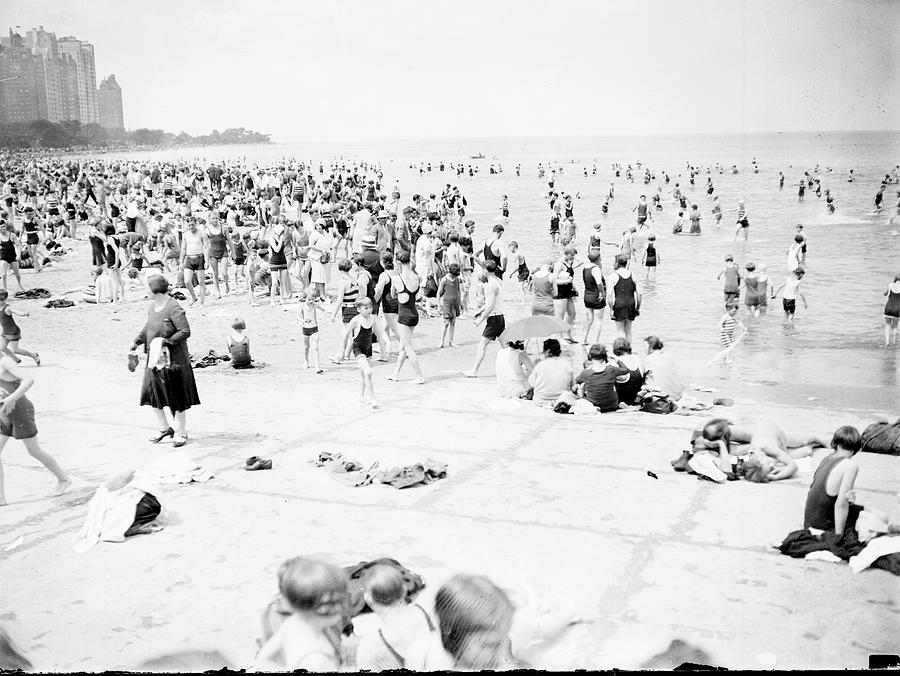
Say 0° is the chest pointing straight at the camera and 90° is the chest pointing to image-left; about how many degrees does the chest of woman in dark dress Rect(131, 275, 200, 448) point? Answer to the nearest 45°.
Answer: approximately 45°

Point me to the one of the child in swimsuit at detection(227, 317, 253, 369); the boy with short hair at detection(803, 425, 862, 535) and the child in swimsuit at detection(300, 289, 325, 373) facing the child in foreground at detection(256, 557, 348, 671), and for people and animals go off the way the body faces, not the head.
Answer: the child in swimsuit at detection(300, 289, 325, 373)

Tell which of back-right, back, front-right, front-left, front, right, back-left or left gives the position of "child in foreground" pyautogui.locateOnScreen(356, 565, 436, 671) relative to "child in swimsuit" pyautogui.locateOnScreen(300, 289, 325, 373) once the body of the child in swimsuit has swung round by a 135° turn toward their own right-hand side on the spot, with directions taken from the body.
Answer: back-left

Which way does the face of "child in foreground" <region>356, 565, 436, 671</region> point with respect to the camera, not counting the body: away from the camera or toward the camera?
away from the camera

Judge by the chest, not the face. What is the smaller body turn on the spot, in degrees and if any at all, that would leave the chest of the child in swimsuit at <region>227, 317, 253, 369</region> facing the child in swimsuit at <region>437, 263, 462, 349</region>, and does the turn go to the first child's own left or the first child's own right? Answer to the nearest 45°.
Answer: approximately 90° to the first child's own right

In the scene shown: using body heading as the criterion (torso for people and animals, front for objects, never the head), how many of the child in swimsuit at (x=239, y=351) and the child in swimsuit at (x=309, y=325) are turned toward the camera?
1

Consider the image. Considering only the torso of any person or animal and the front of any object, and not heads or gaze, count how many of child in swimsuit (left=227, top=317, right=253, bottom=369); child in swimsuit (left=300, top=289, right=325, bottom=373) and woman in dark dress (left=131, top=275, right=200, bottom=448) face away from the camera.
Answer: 1

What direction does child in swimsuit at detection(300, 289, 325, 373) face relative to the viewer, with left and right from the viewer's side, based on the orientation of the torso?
facing the viewer

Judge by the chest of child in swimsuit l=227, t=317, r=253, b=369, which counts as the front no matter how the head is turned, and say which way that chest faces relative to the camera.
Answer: away from the camera

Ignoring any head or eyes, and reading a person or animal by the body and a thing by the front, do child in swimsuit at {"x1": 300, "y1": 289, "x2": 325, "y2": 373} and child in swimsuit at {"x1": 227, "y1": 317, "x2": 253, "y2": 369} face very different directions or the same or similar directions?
very different directions
